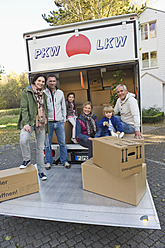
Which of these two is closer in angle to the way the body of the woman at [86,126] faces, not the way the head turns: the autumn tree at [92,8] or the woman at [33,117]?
the woman

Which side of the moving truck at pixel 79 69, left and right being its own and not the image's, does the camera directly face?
back

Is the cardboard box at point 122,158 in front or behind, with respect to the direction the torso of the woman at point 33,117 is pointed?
in front

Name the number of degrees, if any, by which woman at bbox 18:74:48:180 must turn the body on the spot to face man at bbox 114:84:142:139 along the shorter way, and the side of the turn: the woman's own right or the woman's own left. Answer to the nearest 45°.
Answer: approximately 45° to the woman's own left

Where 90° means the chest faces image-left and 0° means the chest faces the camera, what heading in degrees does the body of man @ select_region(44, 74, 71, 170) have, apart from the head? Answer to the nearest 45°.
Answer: approximately 0°

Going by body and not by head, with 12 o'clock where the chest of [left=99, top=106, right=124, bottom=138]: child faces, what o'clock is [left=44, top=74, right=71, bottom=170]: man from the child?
The man is roughly at 3 o'clock from the child.

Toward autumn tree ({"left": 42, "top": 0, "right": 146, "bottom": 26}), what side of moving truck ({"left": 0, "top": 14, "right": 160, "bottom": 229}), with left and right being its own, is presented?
front

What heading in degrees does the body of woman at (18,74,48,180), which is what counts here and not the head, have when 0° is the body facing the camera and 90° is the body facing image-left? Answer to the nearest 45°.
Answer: approximately 315°

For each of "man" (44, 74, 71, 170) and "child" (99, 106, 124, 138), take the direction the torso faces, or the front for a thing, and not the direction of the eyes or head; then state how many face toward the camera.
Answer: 2

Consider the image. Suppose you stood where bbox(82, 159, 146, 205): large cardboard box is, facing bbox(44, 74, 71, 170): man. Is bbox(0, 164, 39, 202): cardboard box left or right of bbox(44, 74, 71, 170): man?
left

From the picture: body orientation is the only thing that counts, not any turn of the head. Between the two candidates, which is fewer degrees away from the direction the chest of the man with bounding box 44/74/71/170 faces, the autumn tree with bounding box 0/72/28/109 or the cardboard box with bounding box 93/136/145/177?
the cardboard box

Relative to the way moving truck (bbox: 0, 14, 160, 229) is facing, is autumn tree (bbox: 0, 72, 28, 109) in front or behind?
in front
